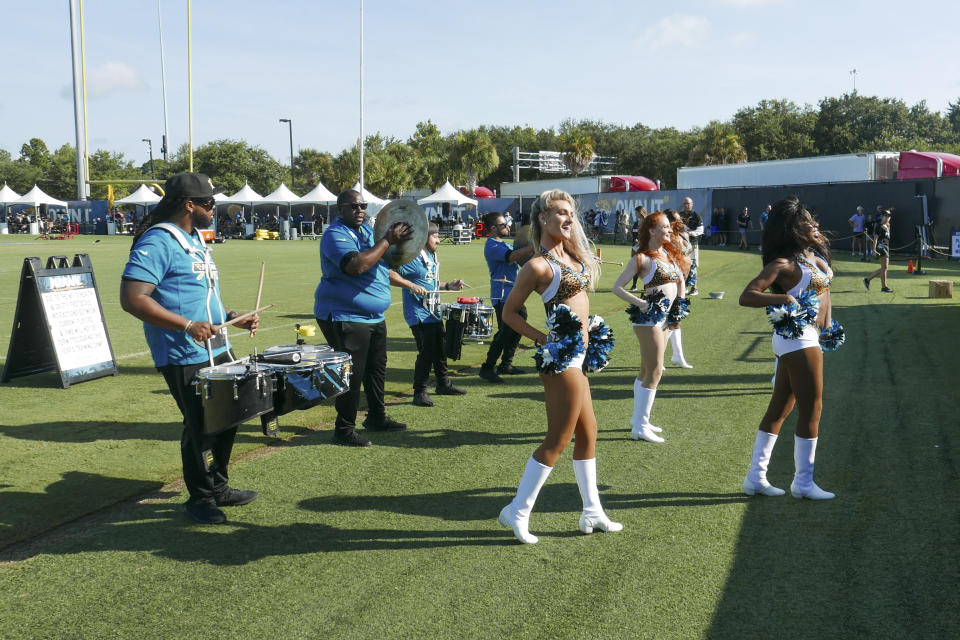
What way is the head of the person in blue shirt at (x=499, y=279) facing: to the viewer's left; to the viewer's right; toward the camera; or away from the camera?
to the viewer's right

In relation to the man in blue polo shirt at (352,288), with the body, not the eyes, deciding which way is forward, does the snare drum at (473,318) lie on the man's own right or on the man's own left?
on the man's own left

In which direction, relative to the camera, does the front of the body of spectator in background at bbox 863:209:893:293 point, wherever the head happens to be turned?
to the viewer's right

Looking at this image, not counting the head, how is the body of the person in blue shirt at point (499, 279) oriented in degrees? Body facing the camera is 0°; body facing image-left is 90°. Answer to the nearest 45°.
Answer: approximately 270°

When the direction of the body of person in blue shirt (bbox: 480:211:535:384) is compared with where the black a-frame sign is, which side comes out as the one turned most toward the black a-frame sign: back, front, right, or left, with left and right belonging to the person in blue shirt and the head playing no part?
back
